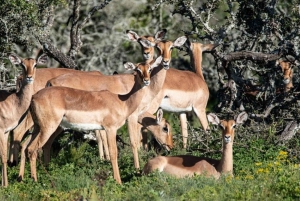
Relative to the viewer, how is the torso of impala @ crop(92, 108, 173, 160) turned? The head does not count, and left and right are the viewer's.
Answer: facing to the right of the viewer

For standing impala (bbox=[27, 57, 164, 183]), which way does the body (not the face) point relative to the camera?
to the viewer's right

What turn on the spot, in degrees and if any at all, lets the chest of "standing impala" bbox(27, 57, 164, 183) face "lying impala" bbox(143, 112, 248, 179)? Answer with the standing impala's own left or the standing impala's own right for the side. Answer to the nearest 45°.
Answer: approximately 45° to the standing impala's own right

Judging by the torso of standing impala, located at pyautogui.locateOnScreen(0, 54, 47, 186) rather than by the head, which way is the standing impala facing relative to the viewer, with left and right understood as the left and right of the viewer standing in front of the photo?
facing to the right of the viewer

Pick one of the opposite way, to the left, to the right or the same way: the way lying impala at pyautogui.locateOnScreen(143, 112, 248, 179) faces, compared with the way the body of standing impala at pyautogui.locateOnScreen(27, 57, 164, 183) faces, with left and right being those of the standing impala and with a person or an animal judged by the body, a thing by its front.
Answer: the same way

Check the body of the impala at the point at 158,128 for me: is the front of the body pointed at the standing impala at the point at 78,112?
no

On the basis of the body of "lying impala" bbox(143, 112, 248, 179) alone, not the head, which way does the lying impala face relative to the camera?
to the viewer's right

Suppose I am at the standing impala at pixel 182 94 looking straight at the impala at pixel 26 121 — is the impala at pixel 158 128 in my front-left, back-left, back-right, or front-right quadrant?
front-left
